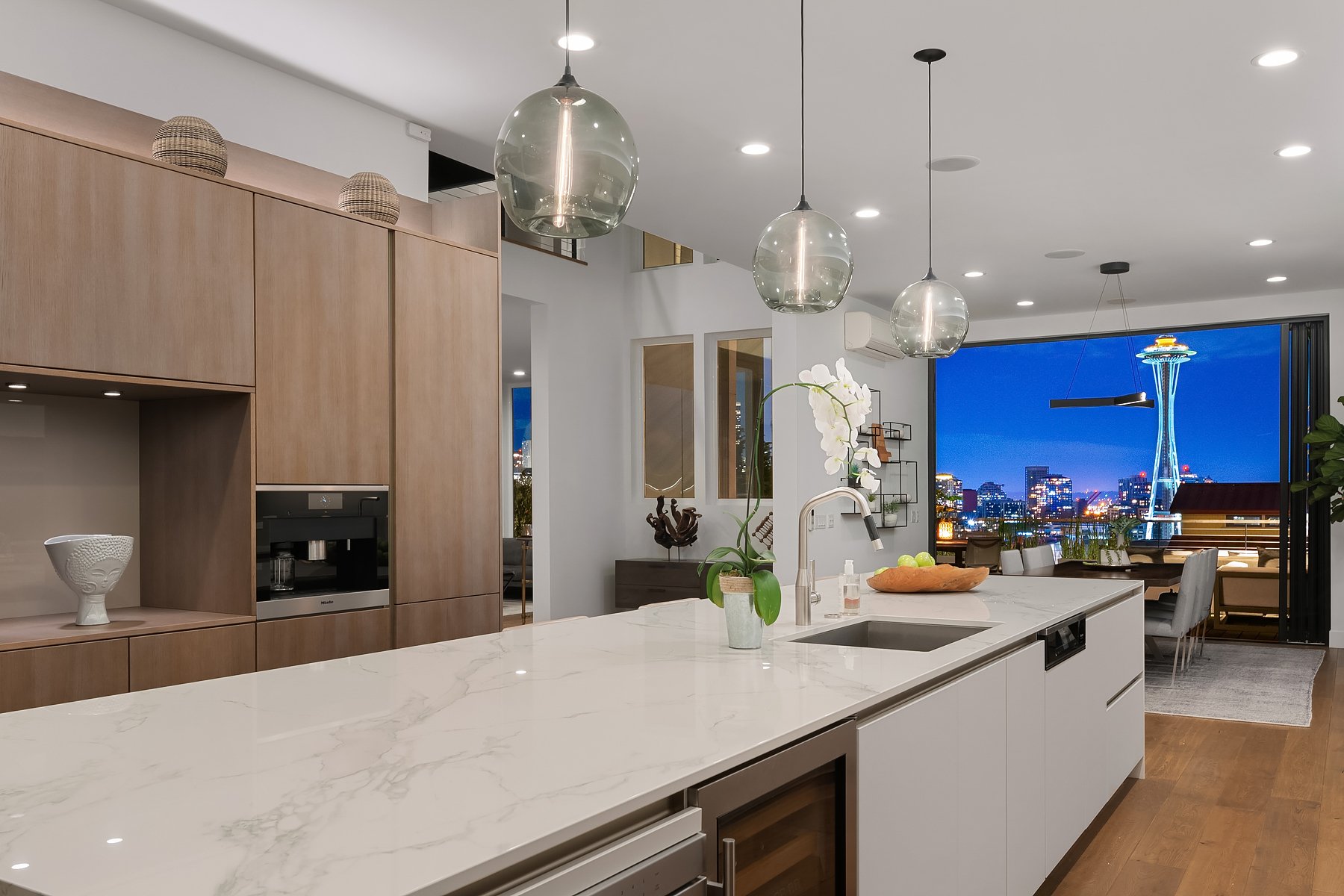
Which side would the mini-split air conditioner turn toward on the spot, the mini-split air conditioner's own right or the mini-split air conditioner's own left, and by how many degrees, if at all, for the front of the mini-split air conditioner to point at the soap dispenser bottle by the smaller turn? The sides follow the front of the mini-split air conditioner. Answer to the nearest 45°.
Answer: approximately 45° to the mini-split air conditioner's own right

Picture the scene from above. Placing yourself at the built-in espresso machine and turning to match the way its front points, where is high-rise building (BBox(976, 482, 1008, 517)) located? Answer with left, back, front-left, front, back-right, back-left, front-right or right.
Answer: left

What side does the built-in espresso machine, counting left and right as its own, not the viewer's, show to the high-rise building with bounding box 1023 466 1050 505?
left

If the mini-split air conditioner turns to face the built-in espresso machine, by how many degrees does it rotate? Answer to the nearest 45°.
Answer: approximately 45° to its right

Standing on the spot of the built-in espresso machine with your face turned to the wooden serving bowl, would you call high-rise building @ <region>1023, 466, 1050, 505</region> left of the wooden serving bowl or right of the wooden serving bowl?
left

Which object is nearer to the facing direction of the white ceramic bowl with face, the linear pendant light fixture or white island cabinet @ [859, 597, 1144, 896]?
the white island cabinet

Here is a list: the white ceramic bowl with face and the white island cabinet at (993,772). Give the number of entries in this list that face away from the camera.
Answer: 0

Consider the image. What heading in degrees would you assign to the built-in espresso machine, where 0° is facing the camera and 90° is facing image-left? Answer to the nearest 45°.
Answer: approximately 315°

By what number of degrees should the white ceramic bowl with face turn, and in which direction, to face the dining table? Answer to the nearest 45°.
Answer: approximately 45° to its left

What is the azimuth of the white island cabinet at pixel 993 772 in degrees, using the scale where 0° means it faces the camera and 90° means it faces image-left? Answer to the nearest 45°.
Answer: approximately 315°
